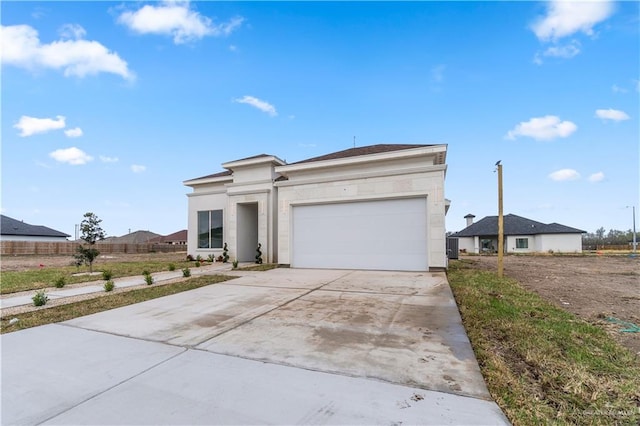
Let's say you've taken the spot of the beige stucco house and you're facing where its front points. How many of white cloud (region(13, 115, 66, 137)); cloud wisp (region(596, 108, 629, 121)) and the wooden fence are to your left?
1

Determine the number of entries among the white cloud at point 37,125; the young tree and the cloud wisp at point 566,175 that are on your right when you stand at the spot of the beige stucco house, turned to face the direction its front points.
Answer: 2

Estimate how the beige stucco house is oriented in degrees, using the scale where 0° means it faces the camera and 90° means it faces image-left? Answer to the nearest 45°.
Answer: approximately 0°
